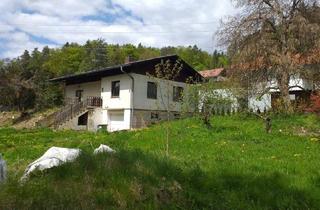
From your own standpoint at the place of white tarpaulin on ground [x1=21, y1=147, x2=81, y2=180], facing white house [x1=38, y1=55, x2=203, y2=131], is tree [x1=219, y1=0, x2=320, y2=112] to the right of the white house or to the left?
right

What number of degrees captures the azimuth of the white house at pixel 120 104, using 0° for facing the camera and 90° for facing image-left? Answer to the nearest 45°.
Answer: approximately 45°

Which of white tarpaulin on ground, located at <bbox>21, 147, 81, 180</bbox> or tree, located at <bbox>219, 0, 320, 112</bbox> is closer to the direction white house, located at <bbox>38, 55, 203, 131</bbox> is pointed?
the white tarpaulin on ground

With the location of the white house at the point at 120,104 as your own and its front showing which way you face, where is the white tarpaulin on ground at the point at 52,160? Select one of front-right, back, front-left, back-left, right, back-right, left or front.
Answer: front-left

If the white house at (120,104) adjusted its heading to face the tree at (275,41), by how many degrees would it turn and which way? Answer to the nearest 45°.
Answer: approximately 90° to its left
